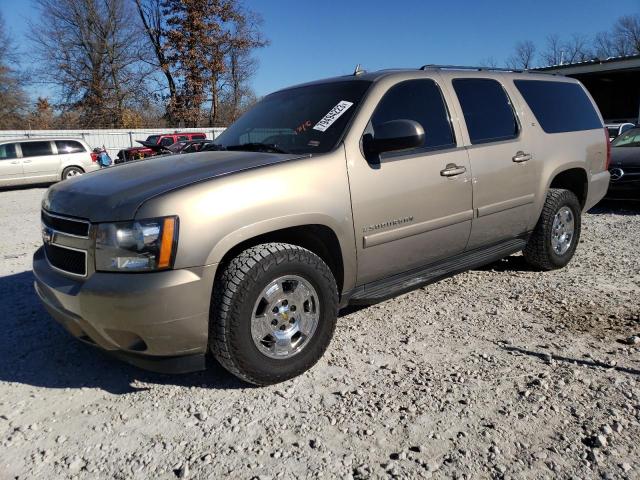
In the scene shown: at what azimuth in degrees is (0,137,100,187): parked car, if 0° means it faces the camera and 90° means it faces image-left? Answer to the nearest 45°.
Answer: approximately 90°

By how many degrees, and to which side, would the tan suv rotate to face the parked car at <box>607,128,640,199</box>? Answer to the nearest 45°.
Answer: approximately 180°

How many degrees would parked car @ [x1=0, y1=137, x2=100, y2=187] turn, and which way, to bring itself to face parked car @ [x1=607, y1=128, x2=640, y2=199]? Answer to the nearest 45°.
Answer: approximately 135° to its left

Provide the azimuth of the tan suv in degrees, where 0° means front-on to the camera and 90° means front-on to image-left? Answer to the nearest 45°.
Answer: approximately 45°

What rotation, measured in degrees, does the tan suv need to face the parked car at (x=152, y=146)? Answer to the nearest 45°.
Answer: approximately 135° to its right

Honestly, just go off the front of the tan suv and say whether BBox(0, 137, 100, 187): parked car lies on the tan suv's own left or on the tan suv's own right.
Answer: on the tan suv's own right

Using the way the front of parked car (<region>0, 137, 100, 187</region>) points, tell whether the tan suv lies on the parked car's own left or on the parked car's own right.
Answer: on the parked car's own left

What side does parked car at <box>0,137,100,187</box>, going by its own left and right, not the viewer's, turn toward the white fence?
right

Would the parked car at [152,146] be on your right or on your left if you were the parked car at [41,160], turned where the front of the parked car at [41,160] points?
on your right
